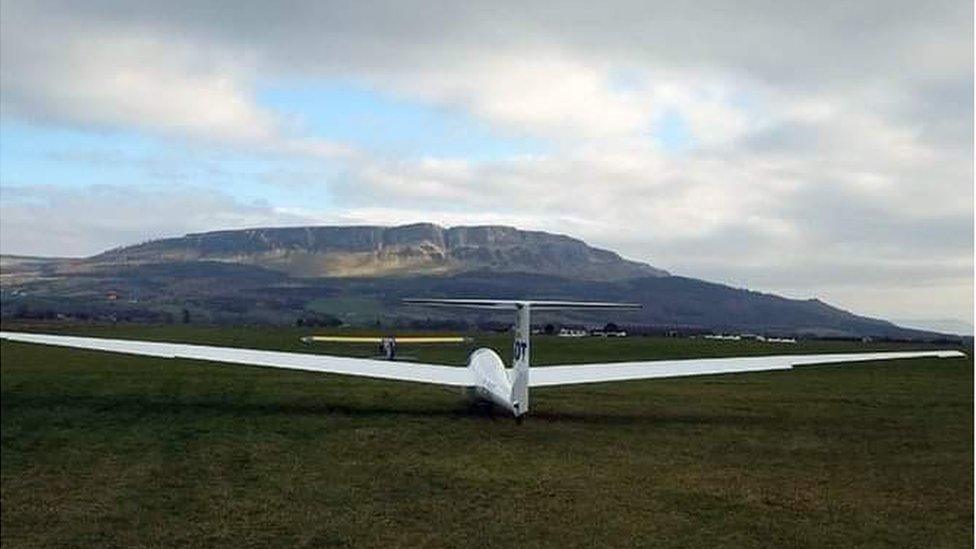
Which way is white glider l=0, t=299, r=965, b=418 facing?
away from the camera
